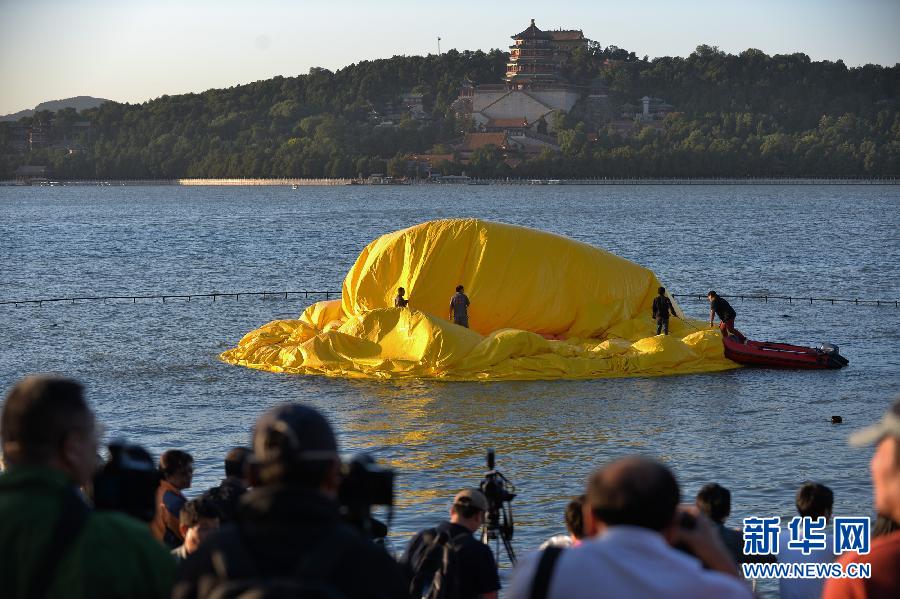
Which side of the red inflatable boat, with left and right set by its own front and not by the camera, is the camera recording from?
left

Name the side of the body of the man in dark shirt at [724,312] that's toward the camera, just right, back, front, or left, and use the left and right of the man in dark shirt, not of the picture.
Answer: left

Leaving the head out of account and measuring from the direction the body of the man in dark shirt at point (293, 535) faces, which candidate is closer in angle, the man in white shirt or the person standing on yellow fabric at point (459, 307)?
the person standing on yellow fabric

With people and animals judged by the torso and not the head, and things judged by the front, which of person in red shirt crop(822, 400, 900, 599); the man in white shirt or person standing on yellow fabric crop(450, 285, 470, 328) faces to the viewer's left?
the person in red shirt

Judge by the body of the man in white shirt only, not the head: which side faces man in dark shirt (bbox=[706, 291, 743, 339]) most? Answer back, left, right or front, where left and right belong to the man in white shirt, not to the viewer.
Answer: front

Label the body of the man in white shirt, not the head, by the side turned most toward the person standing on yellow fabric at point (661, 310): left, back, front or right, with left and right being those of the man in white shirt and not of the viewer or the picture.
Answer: front

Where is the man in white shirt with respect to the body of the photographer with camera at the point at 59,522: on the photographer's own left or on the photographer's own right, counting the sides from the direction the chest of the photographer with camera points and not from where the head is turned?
on the photographer's own right

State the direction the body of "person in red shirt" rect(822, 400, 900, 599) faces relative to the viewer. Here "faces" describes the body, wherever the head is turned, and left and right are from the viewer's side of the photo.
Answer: facing to the left of the viewer

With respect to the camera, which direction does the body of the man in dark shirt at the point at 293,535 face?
away from the camera

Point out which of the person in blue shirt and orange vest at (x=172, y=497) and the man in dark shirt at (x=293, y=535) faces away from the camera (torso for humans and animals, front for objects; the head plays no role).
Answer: the man in dark shirt

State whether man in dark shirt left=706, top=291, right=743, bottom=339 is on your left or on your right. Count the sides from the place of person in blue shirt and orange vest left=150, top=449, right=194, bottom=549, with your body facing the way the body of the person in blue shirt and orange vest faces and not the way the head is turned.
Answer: on your left

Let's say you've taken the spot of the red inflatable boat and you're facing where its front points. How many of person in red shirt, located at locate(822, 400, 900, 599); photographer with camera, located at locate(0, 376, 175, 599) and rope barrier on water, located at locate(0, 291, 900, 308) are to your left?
2

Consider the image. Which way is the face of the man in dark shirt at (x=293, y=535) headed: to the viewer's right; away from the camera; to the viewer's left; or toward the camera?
away from the camera
